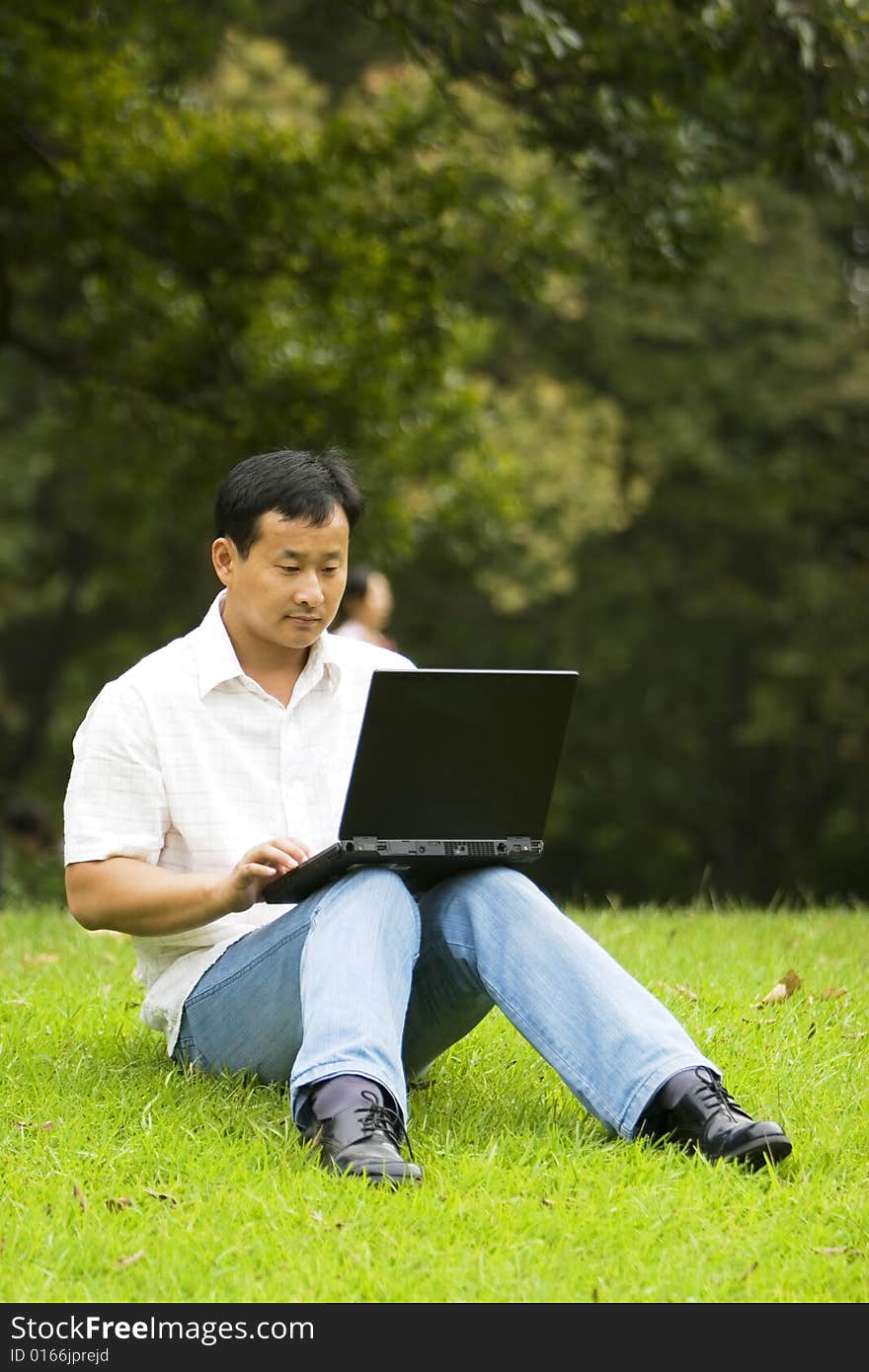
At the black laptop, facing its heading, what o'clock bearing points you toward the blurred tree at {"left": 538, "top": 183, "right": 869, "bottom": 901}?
The blurred tree is roughly at 2 o'clock from the black laptop.

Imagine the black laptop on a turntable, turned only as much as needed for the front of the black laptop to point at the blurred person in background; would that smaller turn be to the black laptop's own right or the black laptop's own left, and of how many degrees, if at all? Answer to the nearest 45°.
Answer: approximately 45° to the black laptop's own right

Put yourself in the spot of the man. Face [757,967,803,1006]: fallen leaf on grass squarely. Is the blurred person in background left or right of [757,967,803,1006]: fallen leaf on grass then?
left

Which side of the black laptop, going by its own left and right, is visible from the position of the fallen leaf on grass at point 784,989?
right

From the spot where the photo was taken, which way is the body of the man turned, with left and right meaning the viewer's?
facing the viewer and to the right of the viewer

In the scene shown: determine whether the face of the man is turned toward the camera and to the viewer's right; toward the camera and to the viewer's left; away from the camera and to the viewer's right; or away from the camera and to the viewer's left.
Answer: toward the camera and to the viewer's right

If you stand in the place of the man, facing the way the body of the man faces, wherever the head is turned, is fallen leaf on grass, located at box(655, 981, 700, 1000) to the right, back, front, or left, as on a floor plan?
left

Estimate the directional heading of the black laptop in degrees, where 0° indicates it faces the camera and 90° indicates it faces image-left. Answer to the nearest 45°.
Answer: approximately 135°

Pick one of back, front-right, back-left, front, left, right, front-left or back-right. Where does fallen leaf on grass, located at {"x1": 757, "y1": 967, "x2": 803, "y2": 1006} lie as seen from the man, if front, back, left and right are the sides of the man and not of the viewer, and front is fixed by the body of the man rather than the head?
left

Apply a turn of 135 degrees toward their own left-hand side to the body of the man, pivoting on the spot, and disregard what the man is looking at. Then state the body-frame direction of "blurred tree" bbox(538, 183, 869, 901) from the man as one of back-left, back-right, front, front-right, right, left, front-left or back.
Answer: front
